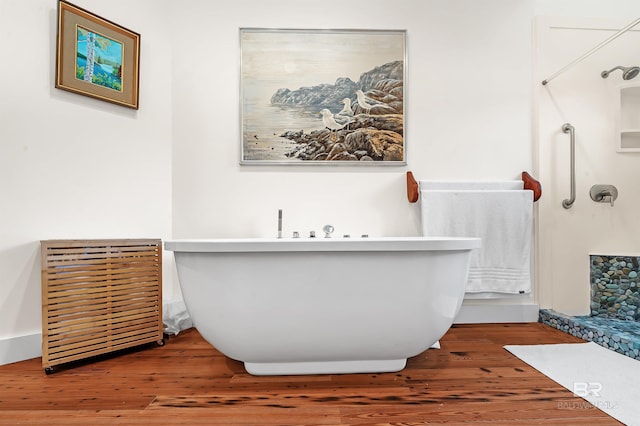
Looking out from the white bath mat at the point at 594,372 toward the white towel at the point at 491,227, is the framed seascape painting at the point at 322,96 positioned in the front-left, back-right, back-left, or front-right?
front-left

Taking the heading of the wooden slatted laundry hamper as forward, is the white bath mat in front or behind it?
in front

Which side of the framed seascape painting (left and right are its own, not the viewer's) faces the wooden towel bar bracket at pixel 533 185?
left

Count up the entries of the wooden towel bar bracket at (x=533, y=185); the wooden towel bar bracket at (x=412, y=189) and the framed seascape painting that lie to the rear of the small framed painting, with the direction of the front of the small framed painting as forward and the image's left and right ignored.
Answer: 0

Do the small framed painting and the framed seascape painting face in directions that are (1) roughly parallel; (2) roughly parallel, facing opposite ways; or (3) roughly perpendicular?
roughly perpendicular

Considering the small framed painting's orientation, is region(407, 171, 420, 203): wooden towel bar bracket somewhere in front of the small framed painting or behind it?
in front

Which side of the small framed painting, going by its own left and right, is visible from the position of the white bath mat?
front

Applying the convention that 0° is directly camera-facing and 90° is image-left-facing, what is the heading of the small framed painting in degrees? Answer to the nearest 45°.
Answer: approximately 315°

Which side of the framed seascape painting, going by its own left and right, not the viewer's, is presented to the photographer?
front

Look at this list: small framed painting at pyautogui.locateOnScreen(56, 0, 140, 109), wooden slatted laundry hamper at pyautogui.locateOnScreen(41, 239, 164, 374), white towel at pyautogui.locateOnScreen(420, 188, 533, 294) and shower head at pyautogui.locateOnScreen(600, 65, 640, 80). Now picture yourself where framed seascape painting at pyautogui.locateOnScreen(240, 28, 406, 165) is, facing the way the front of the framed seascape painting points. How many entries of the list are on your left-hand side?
2

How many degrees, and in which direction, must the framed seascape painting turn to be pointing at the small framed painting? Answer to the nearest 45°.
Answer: approximately 90° to its right

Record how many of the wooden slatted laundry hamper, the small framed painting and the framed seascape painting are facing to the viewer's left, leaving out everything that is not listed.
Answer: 0

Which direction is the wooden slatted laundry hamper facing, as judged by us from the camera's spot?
facing the viewer and to the right of the viewer
